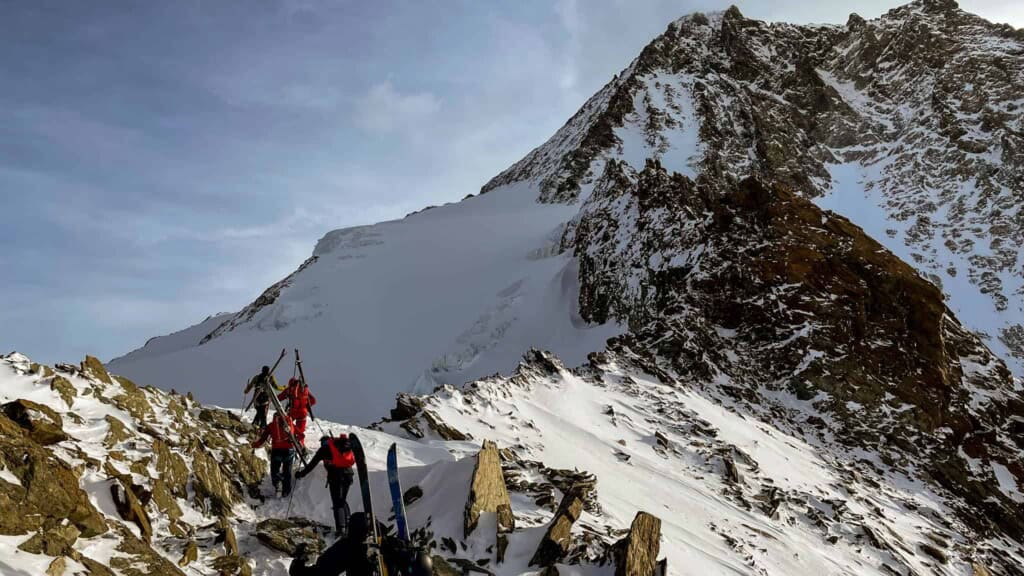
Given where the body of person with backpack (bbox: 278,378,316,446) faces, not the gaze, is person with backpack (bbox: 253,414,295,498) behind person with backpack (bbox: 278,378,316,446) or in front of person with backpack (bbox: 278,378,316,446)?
behind

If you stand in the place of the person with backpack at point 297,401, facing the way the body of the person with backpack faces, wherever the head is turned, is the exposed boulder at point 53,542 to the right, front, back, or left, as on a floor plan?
back

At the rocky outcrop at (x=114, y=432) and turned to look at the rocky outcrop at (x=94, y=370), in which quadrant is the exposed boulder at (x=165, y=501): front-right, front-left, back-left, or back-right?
back-right

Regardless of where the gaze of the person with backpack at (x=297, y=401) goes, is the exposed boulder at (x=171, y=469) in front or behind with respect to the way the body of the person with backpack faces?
behind

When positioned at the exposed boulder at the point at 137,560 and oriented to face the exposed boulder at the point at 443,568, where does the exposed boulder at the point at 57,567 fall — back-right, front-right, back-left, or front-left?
back-right

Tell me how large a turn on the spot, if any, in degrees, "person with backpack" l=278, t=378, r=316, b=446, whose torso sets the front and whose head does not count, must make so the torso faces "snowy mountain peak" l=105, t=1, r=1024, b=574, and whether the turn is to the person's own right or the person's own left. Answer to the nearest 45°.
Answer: approximately 45° to the person's own right

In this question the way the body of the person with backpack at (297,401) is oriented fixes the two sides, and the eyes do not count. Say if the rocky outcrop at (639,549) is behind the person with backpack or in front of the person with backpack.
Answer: behind

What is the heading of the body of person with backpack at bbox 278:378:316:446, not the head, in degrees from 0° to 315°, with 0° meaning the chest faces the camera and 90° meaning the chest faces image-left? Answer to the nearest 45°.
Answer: approximately 180°

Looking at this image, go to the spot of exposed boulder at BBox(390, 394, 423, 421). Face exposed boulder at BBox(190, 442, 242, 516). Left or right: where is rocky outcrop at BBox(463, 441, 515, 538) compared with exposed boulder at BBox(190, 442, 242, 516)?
left

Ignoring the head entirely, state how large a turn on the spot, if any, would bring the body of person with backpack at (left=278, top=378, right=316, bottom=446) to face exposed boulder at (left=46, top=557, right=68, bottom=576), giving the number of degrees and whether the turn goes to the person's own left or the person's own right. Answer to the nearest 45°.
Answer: approximately 180°

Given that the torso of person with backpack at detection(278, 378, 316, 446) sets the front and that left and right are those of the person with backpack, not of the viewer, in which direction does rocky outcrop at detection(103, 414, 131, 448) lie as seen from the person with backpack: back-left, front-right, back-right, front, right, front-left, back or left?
back-left
